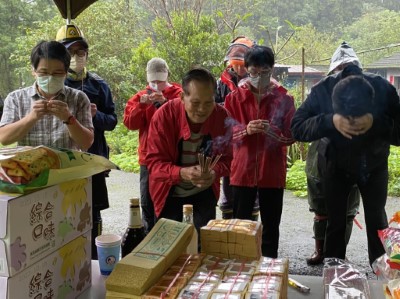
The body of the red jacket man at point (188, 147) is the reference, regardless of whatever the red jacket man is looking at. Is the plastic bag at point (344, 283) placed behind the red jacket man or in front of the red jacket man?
in front

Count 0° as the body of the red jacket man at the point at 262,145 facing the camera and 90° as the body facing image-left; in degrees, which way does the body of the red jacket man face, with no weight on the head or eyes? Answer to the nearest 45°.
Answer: approximately 0°

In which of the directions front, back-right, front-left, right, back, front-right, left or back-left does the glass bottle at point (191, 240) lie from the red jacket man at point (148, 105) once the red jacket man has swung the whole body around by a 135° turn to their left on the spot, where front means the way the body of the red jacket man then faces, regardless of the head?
back-right

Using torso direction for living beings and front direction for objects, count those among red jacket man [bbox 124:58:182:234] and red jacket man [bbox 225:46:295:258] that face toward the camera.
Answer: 2

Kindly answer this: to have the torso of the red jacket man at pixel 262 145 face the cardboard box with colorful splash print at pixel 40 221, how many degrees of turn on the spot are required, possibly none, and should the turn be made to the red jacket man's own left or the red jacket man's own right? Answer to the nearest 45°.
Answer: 0° — they already face it

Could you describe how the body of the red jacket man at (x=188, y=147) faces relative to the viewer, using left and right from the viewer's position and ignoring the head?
facing the viewer and to the right of the viewer

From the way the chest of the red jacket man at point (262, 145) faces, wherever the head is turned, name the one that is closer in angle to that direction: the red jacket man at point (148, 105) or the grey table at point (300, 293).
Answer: the grey table

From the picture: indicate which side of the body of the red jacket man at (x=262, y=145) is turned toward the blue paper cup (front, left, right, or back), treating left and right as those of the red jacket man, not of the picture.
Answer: front

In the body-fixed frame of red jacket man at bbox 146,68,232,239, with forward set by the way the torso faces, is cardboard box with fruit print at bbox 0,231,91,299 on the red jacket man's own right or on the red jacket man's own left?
on the red jacket man's own right

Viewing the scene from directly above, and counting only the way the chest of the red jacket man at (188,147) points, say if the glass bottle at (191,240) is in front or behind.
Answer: in front

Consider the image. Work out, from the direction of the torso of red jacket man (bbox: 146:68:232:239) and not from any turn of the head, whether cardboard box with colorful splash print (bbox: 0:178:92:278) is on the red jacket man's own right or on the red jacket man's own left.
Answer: on the red jacket man's own right
